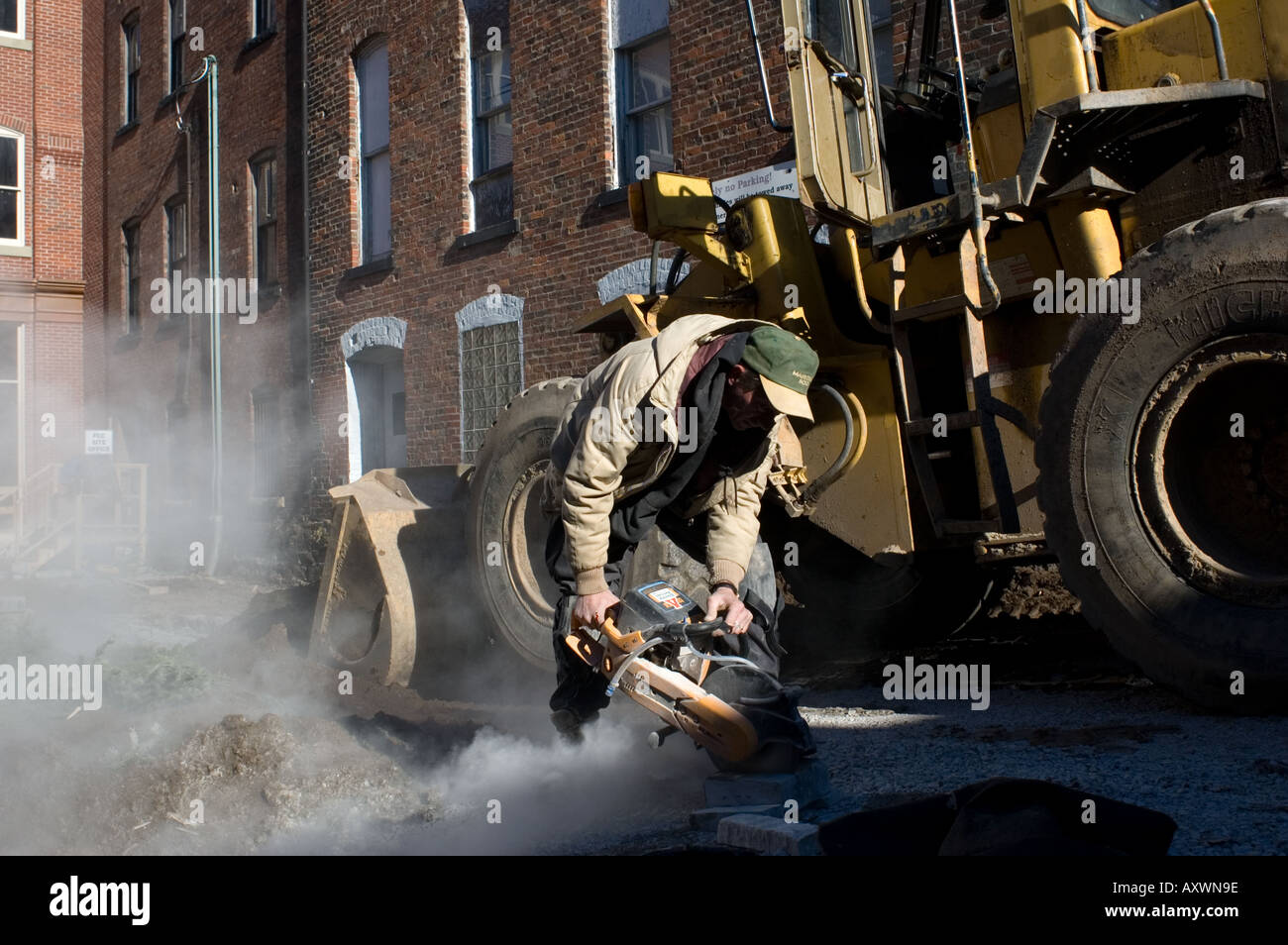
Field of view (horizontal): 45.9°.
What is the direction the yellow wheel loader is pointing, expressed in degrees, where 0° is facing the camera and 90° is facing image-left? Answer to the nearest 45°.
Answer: approximately 135°

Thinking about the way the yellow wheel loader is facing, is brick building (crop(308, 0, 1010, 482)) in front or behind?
in front

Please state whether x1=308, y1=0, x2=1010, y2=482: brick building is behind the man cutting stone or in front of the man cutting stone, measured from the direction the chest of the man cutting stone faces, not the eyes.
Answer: behind

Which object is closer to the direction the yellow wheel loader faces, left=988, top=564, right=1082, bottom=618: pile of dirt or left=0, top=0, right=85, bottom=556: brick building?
the brick building

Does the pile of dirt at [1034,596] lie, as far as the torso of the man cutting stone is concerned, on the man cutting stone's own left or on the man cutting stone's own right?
on the man cutting stone's own left

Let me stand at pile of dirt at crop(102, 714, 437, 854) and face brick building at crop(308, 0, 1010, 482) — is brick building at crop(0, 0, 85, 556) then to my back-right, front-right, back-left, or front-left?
front-left

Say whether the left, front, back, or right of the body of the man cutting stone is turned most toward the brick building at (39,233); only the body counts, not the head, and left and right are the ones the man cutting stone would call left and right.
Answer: back

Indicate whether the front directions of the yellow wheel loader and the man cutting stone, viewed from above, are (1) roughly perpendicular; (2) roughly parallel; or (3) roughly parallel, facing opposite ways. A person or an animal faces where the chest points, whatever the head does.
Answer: roughly parallel, facing opposite ways

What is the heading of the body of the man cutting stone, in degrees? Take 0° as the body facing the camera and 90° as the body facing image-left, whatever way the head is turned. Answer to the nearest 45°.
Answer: approximately 315°

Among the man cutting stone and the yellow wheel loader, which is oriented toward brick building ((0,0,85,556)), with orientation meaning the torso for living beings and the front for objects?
the yellow wheel loader

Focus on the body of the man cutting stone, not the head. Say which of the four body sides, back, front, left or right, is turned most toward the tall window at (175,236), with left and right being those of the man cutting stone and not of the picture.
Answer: back
